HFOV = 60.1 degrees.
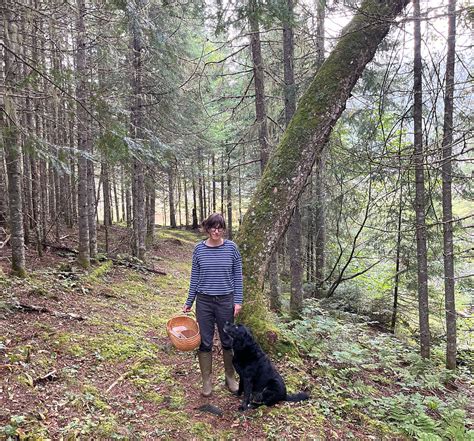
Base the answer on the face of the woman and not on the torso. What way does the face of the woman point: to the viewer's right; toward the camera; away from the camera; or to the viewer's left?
toward the camera

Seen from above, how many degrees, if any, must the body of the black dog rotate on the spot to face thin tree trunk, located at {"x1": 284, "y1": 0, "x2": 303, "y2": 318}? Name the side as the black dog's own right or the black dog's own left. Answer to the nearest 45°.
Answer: approximately 90° to the black dog's own right

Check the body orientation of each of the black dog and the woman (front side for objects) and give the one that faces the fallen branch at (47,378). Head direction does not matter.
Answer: the black dog

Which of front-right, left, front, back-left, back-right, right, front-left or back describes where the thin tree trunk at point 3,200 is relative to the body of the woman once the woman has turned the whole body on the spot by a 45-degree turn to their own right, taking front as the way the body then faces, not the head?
right

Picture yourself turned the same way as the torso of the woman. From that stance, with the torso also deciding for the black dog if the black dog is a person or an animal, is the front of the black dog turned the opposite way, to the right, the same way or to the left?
to the right

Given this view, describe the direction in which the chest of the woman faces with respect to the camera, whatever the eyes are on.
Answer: toward the camera

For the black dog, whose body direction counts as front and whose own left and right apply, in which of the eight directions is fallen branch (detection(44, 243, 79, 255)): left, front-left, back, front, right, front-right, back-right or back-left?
front-right

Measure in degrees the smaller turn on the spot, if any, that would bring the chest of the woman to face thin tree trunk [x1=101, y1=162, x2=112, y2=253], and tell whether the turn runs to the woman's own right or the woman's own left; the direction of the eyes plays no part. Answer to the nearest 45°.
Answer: approximately 180°

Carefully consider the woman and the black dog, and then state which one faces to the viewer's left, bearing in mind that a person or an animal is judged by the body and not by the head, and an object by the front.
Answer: the black dog

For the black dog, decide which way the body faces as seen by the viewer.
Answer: to the viewer's left

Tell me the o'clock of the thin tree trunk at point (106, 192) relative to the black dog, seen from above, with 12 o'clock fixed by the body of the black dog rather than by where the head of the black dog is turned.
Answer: The thin tree trunk is roughly at 2 o'clock from the black dog.

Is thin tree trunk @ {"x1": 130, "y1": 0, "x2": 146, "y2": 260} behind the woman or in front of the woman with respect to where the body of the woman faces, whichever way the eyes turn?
behind
